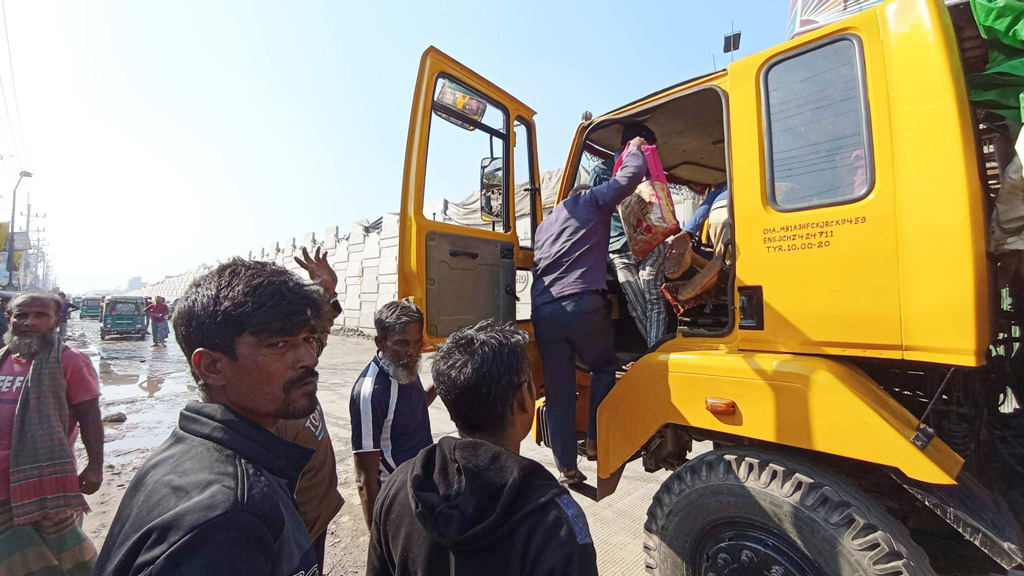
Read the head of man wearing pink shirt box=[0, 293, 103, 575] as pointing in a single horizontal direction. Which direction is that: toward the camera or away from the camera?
toward the camera

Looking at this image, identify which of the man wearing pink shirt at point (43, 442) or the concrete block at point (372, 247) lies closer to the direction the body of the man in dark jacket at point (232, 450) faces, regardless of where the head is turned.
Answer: the concrete block

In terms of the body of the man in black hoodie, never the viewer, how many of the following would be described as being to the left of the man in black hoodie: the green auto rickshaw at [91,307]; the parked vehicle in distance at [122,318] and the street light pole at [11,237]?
3

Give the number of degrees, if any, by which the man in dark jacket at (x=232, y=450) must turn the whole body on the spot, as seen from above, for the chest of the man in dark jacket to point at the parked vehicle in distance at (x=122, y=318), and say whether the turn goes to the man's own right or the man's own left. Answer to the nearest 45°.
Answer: approximately 90° to the man's own left

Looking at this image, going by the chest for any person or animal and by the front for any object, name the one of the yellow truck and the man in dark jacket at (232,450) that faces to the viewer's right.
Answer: the man in dark jacket

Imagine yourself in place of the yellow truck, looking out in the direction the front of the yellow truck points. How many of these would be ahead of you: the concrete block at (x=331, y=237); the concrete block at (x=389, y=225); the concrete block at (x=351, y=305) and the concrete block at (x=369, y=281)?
4

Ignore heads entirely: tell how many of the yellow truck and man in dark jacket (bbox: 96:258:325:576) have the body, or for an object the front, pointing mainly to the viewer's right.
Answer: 1

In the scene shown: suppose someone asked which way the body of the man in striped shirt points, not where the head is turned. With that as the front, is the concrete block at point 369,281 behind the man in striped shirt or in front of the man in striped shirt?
behind

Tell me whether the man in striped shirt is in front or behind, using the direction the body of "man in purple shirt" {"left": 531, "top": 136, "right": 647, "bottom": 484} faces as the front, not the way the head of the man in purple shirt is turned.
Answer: behind

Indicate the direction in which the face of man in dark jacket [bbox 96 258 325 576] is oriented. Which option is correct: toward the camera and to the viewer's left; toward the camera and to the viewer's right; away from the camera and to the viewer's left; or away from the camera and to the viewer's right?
toward the camera and to the viewer's right

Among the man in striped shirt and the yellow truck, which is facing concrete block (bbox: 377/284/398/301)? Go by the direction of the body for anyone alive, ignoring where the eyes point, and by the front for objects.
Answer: the yellow truck

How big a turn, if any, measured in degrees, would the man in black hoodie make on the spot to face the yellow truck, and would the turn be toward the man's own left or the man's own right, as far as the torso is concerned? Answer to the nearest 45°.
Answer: approximately 45° to the man's own right

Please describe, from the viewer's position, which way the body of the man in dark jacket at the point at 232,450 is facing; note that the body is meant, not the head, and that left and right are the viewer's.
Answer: facing to the right of the viewer

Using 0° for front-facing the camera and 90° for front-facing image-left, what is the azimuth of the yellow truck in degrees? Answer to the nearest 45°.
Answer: approximately 135°
